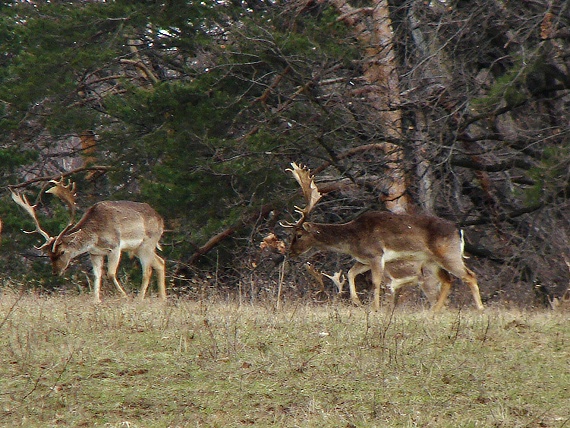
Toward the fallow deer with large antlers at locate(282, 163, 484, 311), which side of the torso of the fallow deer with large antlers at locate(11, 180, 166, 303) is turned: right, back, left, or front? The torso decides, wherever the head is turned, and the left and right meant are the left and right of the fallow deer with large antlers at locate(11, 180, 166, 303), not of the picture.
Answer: back

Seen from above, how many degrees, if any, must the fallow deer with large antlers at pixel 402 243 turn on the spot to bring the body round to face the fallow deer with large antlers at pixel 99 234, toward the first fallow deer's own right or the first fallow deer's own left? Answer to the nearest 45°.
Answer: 0° — it already faces it

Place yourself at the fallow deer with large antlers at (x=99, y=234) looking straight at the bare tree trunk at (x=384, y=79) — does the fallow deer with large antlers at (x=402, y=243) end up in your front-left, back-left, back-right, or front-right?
front-right

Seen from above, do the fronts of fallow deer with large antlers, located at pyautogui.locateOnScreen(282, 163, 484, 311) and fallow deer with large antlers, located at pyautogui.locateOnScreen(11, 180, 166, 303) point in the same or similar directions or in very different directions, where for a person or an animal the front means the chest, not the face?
same or similar directions

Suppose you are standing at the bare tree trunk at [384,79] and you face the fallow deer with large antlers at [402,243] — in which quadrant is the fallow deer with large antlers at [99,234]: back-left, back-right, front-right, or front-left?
front-right

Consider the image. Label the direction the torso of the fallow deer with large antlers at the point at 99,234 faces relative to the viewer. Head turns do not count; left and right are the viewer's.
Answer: facing to the left of the viewer

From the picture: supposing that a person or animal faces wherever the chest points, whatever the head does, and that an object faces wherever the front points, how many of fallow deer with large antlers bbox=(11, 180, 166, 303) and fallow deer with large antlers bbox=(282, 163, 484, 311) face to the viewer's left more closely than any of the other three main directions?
2

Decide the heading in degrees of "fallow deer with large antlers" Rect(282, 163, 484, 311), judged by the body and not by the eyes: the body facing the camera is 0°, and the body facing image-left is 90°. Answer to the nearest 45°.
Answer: approximately 90°
